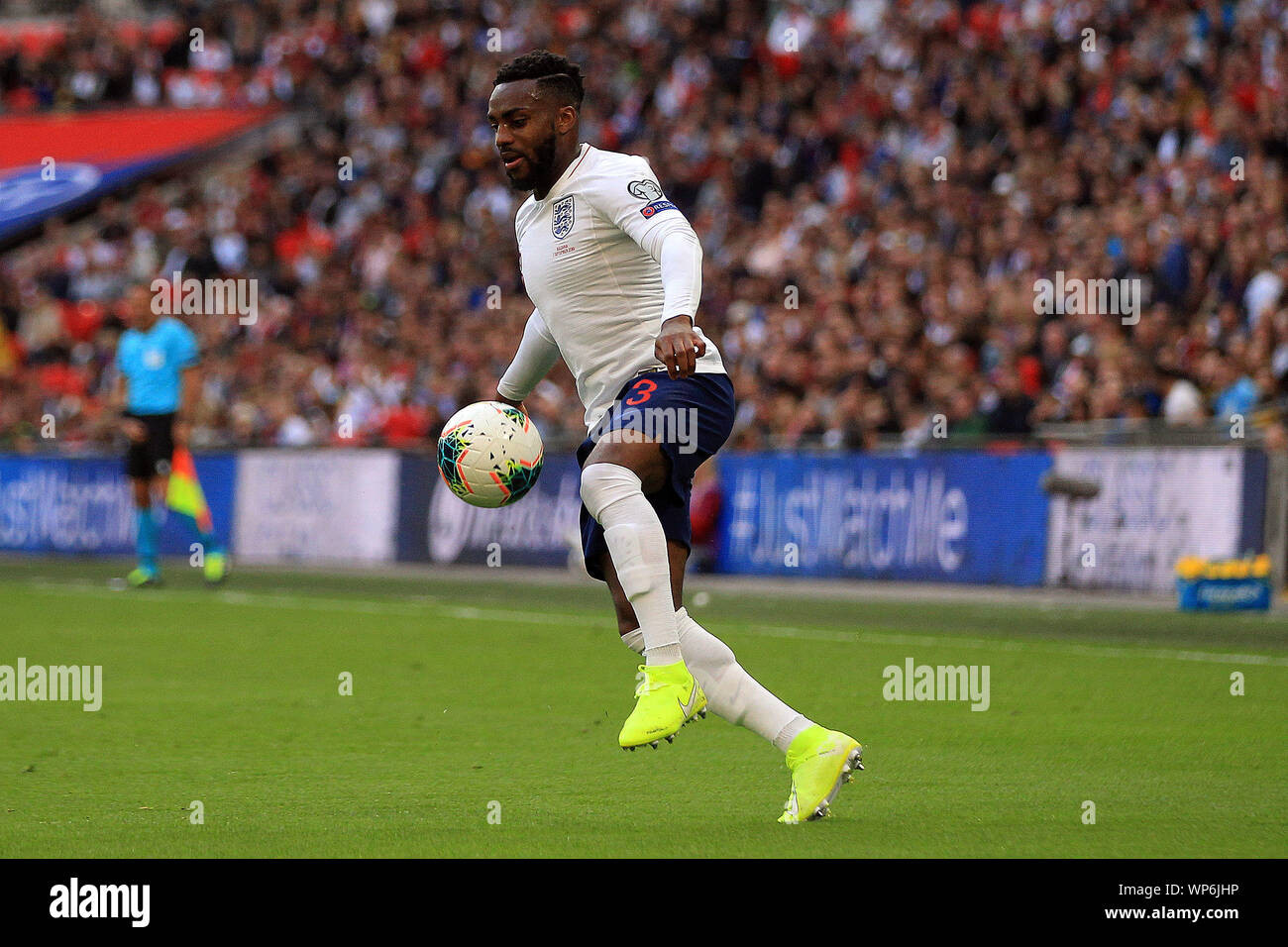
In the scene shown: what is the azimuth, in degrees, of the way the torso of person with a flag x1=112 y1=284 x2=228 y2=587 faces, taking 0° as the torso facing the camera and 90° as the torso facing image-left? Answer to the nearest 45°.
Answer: approximately 45°

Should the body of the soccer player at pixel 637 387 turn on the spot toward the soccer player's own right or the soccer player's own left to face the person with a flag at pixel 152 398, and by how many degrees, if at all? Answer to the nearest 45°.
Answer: approximately 135° to the soccer player's own right

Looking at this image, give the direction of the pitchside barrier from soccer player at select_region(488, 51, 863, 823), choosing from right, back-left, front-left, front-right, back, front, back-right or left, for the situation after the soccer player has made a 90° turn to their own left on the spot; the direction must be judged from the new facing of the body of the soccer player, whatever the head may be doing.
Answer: back-left

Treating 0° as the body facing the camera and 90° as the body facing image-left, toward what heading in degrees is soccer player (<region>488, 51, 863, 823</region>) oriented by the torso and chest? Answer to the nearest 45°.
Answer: approximately 45°

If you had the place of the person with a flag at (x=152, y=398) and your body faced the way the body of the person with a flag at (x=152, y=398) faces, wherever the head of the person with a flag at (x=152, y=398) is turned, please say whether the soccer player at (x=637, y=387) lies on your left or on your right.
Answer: on your left
